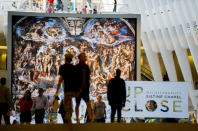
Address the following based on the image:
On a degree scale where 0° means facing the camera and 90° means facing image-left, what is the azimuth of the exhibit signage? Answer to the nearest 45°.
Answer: approximately 0°

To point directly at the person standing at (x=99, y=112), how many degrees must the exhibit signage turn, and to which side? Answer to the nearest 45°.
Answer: approximately 45° to its right

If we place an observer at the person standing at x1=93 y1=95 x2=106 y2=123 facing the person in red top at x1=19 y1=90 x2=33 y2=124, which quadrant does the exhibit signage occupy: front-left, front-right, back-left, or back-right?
back-right

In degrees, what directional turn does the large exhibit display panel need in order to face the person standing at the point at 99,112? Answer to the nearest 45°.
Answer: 0° — it already faces them

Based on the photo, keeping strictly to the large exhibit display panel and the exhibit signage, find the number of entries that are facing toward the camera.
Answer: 2

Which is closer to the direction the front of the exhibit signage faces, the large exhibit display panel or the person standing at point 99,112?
the person standing

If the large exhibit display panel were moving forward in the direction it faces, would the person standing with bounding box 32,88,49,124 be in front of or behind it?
in front

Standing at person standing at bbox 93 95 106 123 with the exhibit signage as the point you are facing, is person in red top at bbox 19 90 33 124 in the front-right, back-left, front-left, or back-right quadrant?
back-left
